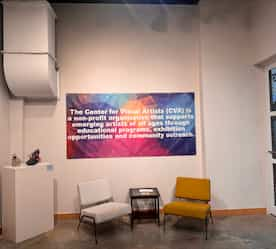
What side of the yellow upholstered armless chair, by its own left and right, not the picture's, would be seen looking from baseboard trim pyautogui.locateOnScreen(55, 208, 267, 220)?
back

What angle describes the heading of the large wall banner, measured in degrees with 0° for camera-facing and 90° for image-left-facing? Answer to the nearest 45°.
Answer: approximately 0°

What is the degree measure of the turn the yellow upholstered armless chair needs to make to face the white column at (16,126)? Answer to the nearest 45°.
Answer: approximately 45° to its right

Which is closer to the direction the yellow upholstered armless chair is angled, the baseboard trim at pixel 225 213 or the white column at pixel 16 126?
the white column
